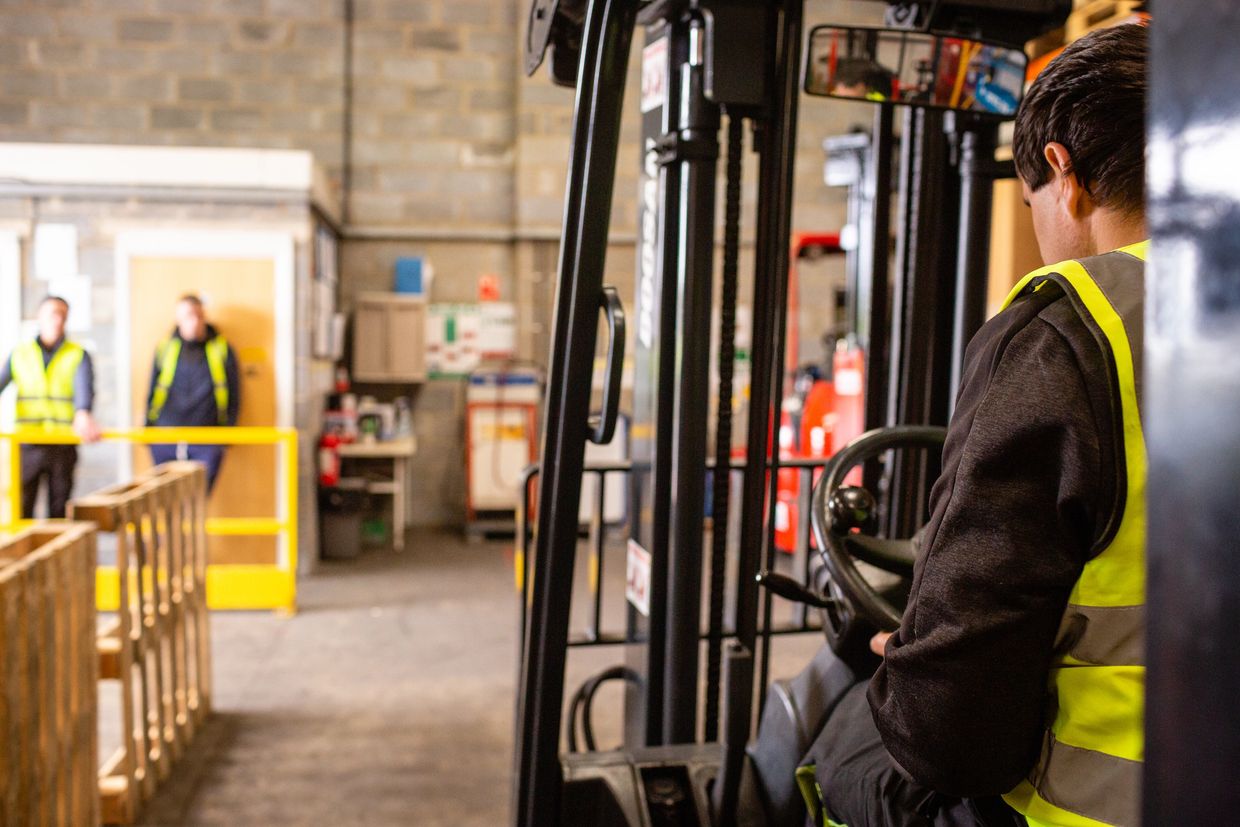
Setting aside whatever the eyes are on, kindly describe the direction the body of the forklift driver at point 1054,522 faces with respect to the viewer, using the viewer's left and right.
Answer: facing away from the viewer and to the left of the viewer

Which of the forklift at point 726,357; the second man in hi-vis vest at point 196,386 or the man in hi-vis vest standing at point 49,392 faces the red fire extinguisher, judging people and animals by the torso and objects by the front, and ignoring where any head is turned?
the forklift

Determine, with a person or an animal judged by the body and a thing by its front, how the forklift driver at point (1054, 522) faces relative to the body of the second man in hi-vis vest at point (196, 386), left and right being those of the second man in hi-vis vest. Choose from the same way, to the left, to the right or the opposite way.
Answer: the opposite way

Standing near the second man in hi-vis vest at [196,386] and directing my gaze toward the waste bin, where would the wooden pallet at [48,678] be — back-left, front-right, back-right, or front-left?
back-right

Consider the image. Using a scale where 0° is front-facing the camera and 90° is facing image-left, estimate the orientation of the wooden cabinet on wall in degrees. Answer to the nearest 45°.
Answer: approximately 0°

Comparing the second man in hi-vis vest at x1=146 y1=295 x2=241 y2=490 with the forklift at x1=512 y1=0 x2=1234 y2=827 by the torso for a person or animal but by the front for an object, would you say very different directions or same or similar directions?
very different directions

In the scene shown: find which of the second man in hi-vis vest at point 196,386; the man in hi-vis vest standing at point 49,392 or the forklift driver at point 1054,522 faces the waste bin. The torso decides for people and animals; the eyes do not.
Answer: the forklift driver

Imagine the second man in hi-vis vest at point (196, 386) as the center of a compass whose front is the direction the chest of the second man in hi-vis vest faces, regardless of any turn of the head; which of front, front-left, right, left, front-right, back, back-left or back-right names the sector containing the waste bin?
back-left

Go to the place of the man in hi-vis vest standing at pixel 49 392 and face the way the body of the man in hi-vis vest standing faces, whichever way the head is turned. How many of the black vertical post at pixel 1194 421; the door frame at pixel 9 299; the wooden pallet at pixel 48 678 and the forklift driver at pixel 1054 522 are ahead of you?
3
